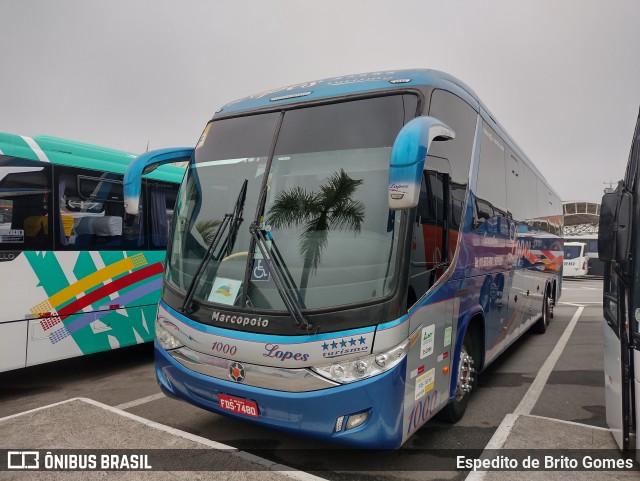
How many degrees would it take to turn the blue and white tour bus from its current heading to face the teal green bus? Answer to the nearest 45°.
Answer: approximately 90° to its right

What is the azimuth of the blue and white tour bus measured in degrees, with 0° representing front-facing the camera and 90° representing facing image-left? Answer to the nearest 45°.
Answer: approximately 45°

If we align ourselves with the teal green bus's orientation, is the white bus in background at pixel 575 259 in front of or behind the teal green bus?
behind

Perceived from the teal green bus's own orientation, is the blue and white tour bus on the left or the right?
on its left

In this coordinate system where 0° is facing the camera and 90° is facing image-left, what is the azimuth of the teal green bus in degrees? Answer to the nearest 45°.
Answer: approximately 45°

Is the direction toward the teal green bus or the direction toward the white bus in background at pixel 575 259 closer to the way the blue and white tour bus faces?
the teal green bus

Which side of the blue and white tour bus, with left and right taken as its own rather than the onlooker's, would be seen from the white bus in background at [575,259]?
back

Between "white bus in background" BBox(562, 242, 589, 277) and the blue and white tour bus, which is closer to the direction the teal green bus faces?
the blue and white tour bus
